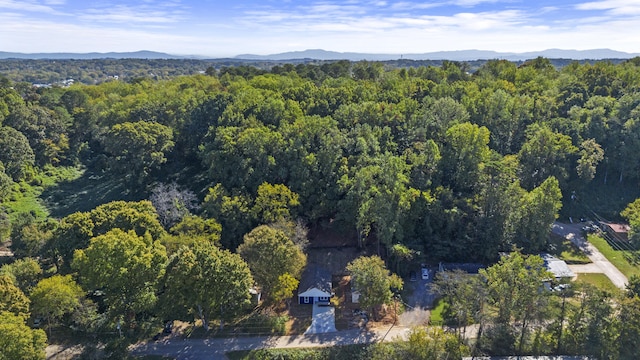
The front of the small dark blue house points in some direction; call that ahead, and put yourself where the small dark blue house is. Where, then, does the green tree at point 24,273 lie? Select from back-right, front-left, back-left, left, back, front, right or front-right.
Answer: right

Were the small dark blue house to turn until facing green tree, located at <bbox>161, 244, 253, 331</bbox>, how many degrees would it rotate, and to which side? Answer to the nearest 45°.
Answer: approximately 45° to its right

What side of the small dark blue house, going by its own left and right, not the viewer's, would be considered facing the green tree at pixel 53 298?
right

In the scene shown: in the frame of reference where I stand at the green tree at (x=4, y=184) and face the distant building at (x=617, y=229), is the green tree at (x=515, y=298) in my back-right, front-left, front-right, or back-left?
front-right

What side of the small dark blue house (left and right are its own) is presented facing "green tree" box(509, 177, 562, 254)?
left

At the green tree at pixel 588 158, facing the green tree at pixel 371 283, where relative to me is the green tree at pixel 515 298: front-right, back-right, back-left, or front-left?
front-left

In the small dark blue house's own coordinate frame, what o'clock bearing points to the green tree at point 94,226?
The green tree is roughly at 3 o'clock from the small dark blue house.

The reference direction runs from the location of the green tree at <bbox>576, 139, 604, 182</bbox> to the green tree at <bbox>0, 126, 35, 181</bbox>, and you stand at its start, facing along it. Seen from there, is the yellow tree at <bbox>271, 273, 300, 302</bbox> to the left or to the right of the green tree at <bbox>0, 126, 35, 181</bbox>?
left

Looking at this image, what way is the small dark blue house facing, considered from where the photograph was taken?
facing the viewer

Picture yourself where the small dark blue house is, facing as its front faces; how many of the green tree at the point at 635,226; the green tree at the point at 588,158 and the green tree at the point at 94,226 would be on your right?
1

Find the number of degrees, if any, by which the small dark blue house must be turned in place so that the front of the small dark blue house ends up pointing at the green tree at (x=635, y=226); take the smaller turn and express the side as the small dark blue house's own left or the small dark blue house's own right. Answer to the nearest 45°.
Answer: approximately 90° to the small dark blue house's own left

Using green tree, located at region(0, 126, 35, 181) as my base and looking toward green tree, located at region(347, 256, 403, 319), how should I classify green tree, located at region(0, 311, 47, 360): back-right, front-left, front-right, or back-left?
front-right

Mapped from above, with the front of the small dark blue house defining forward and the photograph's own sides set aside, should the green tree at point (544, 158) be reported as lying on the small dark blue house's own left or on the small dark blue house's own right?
on the small dark blue house's own left

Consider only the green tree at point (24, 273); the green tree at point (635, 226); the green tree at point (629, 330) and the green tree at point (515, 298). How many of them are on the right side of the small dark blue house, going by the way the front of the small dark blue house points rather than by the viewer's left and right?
1

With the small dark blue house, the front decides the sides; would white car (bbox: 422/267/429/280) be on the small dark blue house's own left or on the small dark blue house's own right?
on the small dark blue house's own left

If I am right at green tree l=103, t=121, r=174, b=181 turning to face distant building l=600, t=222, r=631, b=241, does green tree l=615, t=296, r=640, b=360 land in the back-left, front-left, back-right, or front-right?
front-right

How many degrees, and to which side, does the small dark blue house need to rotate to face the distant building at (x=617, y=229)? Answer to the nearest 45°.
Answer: approximately 90° to its left
